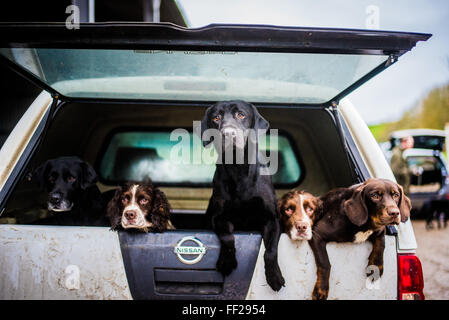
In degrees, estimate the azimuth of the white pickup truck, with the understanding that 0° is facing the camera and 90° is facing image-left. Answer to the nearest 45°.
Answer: approximately 180°

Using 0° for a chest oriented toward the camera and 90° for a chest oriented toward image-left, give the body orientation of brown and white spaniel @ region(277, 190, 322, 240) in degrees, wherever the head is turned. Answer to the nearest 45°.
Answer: approximately 0°

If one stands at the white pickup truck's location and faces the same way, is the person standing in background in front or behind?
in front

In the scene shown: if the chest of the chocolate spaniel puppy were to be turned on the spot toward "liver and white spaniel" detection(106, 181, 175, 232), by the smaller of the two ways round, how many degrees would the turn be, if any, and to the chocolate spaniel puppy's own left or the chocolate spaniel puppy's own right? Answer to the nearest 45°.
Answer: approximately 135° to the chocolate spaniel puppy's own right

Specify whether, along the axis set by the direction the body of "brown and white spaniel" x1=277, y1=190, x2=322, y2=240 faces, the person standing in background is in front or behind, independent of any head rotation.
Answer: behind

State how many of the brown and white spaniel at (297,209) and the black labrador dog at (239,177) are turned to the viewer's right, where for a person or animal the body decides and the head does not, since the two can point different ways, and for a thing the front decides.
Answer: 0

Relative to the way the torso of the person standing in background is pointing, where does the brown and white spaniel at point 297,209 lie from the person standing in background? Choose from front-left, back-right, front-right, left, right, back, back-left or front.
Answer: right

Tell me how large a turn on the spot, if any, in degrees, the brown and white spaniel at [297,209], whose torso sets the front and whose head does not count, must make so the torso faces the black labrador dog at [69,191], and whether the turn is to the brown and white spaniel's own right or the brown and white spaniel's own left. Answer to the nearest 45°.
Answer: approximately 90° to the brown and white spaniel's own right

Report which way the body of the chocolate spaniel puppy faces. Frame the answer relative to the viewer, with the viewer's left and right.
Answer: facing the viewer and to the right of the viewer
